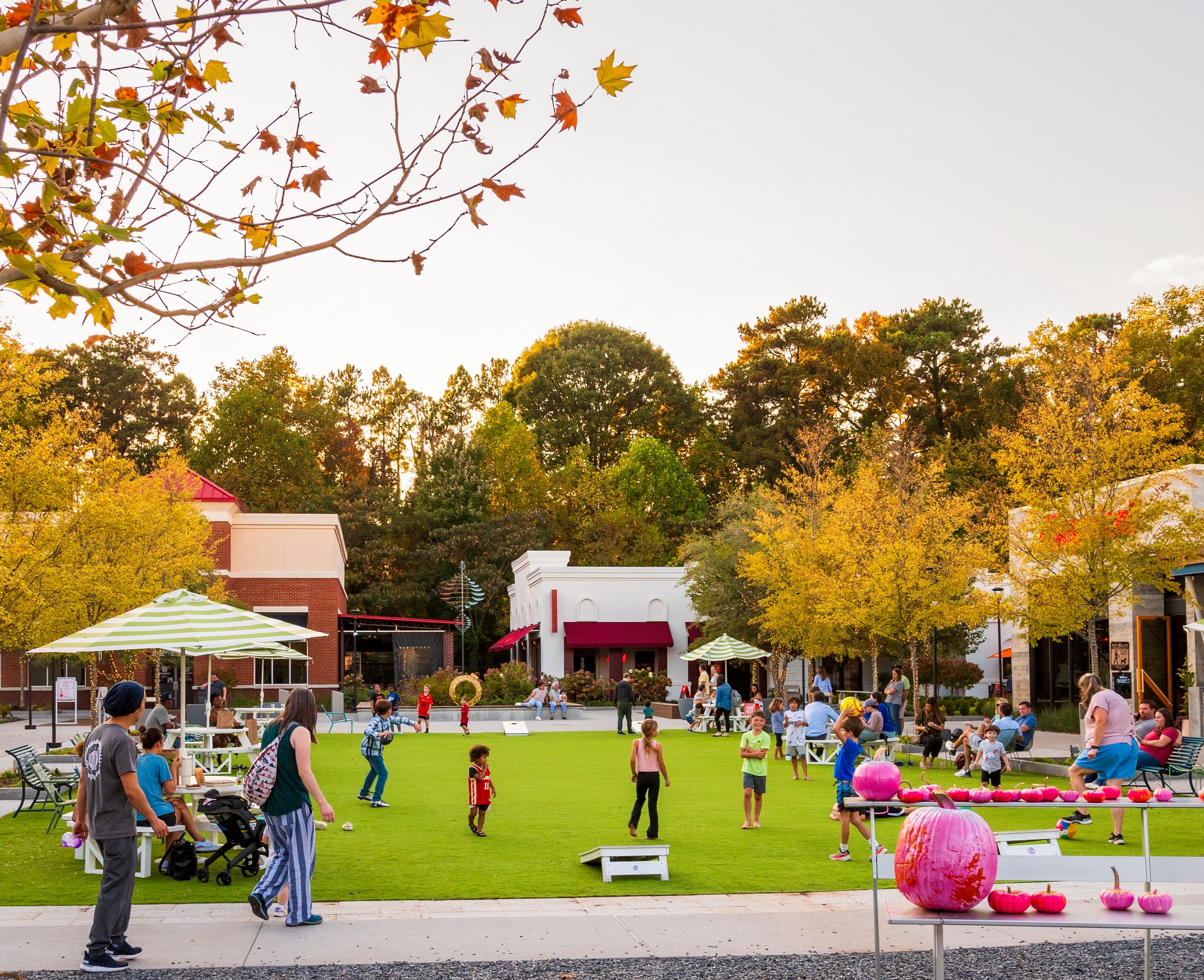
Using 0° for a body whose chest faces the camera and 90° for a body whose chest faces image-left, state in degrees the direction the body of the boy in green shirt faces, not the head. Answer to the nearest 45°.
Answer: approximately 0°

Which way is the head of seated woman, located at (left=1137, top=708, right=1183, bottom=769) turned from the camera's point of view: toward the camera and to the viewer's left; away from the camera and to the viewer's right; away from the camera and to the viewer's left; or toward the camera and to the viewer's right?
toward the camera and to the viewer's left

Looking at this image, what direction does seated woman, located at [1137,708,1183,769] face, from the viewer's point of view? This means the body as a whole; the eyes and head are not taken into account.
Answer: to the viewer's left
